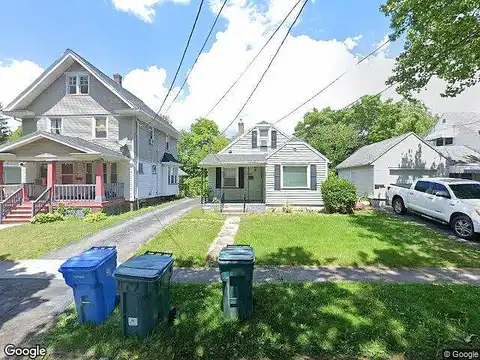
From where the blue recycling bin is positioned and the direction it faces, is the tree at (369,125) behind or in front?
behind

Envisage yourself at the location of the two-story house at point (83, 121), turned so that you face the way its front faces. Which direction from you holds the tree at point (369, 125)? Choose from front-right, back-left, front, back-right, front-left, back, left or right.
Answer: back-left

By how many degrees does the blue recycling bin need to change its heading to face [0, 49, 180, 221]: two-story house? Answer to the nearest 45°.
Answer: approximately 135° to its right

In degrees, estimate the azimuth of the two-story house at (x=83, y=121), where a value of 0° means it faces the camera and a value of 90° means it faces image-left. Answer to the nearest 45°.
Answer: approximately 45°

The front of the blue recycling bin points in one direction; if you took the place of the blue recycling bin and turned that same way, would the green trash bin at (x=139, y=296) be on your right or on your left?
on your left

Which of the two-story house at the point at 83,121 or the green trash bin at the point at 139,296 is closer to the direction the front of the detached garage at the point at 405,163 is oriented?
the green trash bin

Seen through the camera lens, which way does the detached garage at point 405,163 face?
facing the viewer and to the right of the viewer

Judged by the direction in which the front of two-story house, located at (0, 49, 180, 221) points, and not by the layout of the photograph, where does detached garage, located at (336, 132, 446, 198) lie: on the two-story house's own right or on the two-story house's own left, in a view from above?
on the two-story house's own left

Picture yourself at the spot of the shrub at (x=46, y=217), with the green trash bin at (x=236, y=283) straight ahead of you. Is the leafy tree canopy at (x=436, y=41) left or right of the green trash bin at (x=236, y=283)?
left

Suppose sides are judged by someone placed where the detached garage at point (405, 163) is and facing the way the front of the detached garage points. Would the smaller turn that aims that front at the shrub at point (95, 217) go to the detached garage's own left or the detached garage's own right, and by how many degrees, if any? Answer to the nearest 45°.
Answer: approximately 90° to the detached garage's own right

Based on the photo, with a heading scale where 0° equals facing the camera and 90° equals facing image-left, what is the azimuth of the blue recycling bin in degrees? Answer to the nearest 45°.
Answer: approximately 45°

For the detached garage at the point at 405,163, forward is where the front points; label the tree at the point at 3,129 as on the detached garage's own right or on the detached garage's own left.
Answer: on the detached garage's own right

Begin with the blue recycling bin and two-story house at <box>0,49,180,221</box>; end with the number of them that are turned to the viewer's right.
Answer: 0
